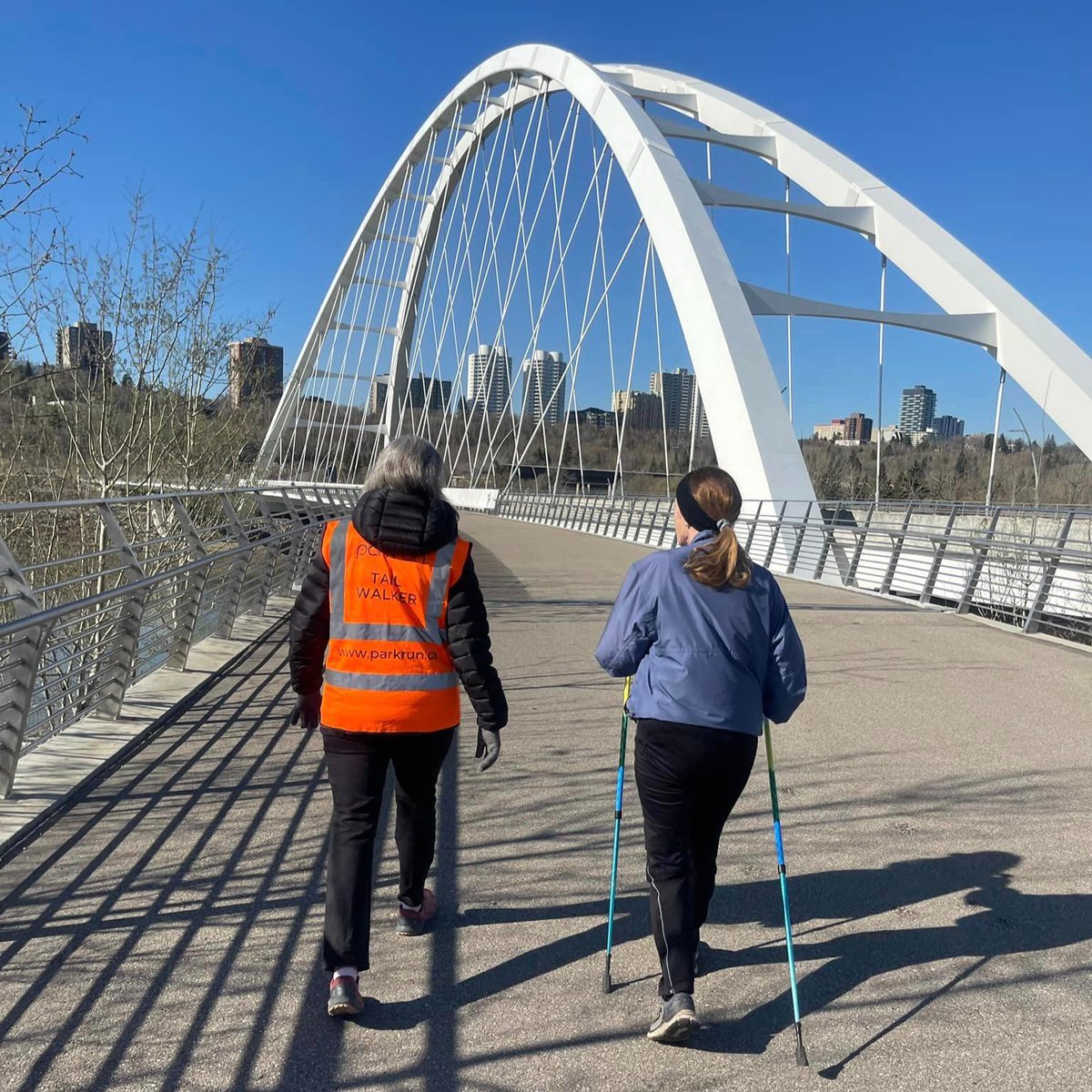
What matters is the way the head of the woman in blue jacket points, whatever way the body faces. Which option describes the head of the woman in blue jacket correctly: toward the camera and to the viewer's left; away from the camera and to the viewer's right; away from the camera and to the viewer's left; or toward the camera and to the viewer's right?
away from the camera and to the viewer's left

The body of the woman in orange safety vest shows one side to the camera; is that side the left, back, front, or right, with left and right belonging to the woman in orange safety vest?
back

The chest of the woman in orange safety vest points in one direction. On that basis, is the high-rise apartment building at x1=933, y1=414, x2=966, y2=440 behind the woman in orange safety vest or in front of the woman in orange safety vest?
in front

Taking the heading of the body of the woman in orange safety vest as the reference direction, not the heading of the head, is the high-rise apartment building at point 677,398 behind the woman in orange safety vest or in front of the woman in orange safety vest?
in front

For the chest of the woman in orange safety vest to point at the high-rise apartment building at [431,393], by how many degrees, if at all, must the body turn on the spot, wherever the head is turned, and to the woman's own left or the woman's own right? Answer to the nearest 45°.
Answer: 0° — they already face it

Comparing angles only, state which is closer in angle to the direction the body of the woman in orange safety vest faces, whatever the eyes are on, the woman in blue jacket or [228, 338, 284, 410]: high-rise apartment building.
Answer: the high-rise apartment building

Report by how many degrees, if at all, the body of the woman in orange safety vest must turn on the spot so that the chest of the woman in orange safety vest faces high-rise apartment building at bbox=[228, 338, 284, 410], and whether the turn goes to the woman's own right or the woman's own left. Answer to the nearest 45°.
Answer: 0° — they already face it

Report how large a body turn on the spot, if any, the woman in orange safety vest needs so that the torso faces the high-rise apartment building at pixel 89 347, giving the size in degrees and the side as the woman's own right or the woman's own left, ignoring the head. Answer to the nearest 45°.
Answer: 0° — they already face it

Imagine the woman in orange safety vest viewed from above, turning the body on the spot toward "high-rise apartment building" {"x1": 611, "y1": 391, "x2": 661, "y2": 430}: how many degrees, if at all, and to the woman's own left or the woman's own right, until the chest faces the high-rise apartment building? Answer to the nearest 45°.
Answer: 0° — they already face it

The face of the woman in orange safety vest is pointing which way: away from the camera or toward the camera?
away from the camera
